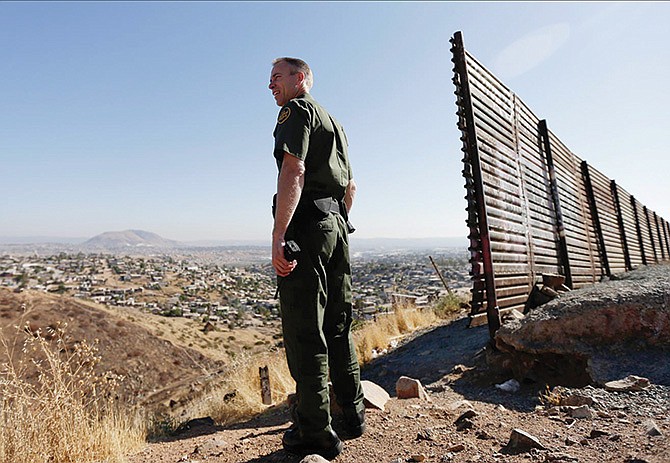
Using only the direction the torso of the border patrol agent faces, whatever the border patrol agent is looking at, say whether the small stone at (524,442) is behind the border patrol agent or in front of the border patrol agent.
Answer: behind

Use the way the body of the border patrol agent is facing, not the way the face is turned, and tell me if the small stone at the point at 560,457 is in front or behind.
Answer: behind

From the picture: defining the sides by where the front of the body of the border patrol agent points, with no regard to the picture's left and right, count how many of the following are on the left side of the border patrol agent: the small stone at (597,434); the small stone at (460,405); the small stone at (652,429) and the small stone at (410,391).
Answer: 0

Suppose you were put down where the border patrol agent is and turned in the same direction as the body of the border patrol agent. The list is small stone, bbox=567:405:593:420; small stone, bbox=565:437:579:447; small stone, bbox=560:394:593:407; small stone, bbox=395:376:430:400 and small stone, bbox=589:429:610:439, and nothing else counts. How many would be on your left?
0

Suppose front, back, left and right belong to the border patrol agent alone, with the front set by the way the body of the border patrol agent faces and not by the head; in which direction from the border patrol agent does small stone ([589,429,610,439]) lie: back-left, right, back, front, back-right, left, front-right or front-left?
back-right

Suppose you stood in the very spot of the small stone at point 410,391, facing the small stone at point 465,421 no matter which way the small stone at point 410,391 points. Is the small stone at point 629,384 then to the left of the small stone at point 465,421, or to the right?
left

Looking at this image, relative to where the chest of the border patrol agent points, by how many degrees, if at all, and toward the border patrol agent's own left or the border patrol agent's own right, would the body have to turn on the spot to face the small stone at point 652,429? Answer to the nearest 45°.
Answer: approximately 135° to the border patrol agent's own right

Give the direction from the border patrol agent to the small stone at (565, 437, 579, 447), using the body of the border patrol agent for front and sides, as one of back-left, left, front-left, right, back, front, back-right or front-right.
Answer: back-right

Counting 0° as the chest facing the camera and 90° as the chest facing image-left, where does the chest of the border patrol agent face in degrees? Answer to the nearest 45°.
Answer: approximately 135°

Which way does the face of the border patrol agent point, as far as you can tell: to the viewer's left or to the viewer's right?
to the viewer's left

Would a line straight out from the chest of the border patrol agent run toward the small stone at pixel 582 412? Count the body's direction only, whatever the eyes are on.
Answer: no

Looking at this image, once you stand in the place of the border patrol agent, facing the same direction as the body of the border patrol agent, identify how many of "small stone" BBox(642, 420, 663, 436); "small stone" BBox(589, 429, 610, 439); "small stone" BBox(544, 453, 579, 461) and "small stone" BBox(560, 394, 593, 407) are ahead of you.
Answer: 0
